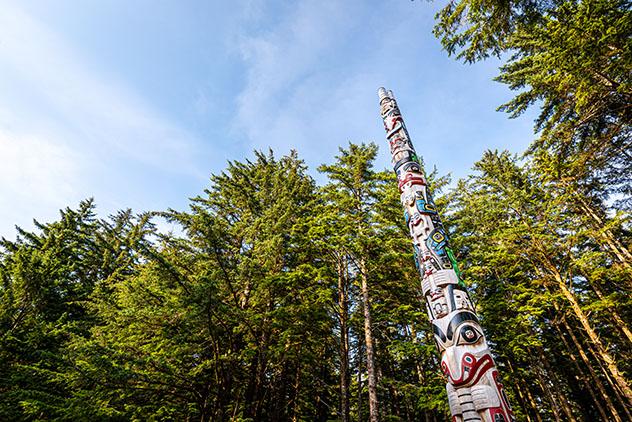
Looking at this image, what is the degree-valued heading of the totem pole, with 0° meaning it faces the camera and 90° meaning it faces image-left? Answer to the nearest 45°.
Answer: approximately 45°
